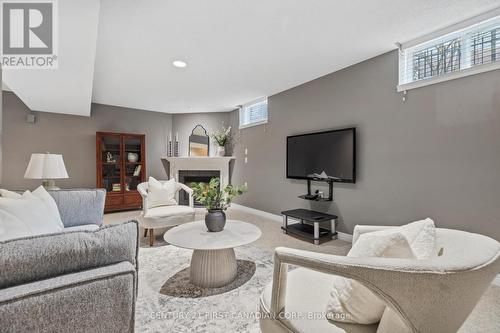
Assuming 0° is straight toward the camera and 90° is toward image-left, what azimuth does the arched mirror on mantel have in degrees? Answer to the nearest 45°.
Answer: approximately 0°

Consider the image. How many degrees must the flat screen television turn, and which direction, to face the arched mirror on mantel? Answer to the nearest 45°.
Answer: approximately 90° to its right

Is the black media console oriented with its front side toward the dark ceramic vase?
yes

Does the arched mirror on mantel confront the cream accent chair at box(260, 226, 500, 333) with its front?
yes

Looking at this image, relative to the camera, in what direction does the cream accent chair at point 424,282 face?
facing away from the viewer and to the left of the viewer

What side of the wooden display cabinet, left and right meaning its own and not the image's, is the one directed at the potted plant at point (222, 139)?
left

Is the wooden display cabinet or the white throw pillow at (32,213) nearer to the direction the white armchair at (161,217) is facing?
the white throw pillow

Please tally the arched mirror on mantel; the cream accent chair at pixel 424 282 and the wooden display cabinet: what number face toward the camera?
2

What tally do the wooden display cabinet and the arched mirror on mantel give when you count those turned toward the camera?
2

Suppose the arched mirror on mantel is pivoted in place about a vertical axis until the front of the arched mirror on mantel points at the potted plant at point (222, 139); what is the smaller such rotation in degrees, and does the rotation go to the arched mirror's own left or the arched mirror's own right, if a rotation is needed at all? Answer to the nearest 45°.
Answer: approximately 45° to the arched mirror's own left

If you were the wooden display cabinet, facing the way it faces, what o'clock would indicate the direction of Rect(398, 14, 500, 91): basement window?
The basement window is roughly at 11 o'clock from the wooden display cabinet.

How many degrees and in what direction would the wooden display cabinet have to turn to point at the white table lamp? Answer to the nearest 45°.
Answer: approximately 45° to its right
